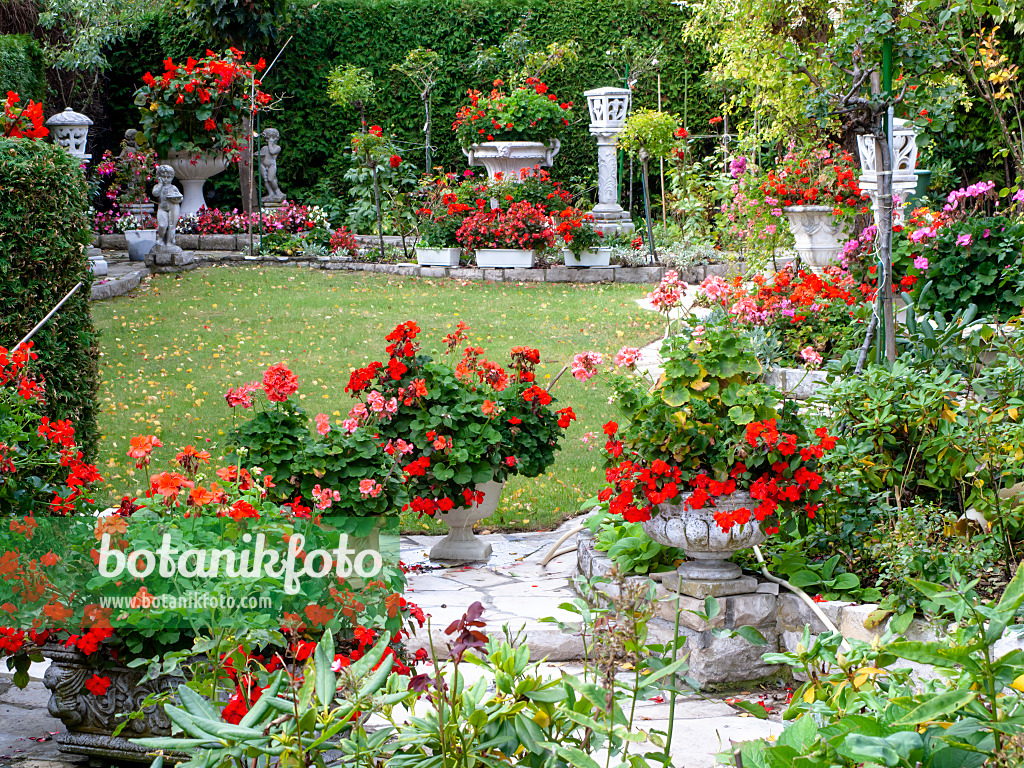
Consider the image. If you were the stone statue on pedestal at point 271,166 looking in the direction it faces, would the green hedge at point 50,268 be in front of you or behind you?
in front

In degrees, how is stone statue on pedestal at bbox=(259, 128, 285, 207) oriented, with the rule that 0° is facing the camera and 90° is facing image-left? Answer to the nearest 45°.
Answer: approximately 0°

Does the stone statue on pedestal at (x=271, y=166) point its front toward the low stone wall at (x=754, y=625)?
yes

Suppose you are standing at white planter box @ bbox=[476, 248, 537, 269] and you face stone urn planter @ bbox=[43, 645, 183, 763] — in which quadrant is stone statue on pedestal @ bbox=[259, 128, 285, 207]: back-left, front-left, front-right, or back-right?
back-right

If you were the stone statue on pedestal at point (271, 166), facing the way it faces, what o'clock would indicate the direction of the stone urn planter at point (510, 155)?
The stone urn planter is roughly at 10 o'clock from the stone statue on pedestal.

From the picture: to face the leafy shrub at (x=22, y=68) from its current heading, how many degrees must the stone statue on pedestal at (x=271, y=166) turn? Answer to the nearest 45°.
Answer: approximately 45° to its right

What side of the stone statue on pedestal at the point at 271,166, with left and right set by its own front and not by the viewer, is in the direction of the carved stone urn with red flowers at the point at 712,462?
front

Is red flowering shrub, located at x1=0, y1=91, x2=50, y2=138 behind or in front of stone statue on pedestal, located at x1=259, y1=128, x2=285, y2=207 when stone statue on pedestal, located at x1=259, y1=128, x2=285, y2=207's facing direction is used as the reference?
in front

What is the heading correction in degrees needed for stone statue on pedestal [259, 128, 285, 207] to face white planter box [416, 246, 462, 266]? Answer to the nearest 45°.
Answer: approximately 45° to its left

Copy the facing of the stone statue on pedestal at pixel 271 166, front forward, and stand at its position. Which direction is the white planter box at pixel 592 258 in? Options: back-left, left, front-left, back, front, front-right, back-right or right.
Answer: front-left
